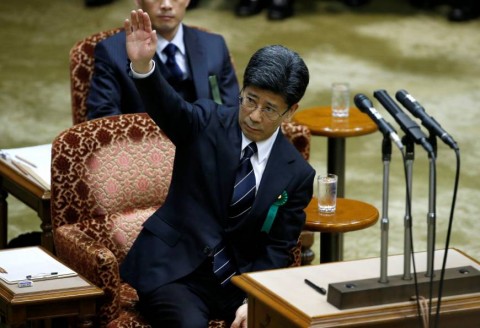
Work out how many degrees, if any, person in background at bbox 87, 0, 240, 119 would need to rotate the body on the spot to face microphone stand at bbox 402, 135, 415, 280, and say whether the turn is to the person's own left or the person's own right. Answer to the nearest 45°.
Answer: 0° — they already face it

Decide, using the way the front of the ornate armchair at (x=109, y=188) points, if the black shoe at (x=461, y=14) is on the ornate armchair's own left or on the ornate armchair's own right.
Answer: on the ornate armchair's own left

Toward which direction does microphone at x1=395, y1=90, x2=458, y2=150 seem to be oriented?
to the viewer's left

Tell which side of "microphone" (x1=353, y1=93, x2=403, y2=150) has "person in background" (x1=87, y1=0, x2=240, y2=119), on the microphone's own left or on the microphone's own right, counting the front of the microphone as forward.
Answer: on the microphone's own right

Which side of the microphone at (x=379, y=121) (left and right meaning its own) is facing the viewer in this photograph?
left

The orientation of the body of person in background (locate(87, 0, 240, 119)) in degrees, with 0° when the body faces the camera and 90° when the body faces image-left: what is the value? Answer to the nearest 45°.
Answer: approximately 0°

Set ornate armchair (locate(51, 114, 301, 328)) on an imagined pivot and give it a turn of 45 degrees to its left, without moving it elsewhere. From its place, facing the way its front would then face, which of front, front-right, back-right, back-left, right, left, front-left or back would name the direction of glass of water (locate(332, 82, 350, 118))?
front-left

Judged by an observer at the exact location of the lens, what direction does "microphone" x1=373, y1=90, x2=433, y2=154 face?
facing to the left of the viewer
